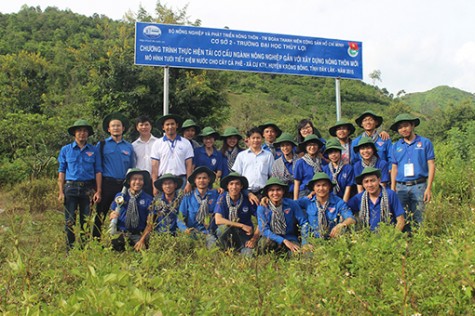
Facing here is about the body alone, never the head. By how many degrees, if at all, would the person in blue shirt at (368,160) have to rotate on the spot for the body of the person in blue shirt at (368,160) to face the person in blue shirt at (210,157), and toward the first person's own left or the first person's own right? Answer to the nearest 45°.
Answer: approximately 90° to the first person's own right

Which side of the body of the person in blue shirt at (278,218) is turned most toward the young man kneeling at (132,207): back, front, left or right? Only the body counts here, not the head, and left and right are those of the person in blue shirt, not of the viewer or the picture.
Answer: right

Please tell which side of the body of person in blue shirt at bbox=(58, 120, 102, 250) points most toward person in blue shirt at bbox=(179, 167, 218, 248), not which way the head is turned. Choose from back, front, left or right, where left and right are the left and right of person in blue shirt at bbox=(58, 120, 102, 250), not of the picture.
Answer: left

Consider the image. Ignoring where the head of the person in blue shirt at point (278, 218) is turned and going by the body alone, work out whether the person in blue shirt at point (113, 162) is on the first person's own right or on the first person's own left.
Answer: on the first person's own right

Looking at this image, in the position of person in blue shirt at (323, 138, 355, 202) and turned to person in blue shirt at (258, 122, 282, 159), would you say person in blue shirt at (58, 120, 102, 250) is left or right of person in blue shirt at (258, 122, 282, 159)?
left

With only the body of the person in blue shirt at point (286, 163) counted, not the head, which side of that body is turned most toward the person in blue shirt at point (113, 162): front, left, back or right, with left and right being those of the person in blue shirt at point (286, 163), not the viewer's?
right

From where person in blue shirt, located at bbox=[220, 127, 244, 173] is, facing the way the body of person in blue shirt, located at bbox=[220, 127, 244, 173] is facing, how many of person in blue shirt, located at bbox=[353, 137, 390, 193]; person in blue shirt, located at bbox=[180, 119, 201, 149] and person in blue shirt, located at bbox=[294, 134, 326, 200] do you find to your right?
1

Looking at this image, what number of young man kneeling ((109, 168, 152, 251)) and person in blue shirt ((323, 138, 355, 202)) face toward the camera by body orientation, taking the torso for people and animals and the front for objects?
2

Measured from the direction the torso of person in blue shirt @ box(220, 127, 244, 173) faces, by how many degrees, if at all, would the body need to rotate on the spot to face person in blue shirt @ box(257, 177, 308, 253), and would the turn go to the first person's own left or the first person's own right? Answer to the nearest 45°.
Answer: approximately 45° to the first person's own left

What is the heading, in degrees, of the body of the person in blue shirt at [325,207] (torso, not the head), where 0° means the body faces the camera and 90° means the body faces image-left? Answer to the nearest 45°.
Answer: approximately 0°
